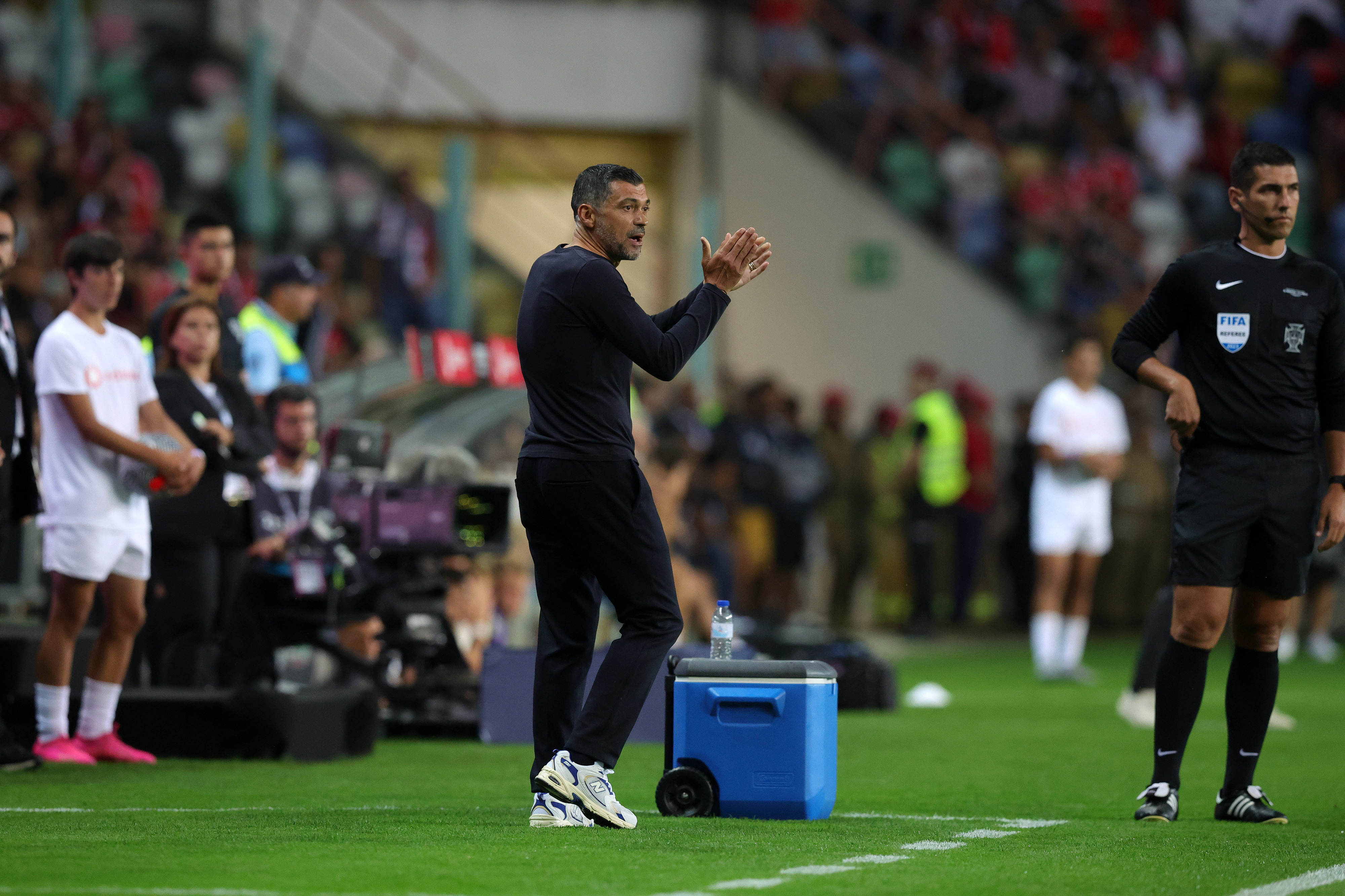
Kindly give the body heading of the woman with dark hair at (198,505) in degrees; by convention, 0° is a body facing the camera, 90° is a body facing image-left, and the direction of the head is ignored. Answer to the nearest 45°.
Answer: approximately 315°

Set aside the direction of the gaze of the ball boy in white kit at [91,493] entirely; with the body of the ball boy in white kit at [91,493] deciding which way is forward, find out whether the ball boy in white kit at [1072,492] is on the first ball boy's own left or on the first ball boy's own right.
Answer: on the first ball boy's own left

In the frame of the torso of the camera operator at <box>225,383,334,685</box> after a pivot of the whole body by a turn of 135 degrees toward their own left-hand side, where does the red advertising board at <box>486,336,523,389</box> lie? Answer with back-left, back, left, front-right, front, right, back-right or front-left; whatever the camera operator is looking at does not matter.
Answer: front-right

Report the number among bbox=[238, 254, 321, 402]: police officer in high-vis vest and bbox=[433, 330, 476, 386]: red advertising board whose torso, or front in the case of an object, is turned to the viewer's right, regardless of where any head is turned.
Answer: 1

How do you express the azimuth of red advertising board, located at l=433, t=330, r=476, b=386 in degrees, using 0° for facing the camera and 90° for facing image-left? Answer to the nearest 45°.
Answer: approximately 0°

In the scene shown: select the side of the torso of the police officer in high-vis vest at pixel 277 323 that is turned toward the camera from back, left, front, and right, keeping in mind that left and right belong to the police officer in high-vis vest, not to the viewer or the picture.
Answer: right

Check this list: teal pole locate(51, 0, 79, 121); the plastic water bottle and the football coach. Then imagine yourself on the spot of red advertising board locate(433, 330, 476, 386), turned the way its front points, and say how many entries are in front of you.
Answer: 2

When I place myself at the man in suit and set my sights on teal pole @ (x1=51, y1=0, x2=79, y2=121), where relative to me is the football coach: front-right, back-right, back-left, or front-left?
back-right

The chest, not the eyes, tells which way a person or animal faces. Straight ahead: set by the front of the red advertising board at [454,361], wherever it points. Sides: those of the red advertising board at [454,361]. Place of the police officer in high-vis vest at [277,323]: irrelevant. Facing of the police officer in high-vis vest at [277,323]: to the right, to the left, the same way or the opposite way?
to the left

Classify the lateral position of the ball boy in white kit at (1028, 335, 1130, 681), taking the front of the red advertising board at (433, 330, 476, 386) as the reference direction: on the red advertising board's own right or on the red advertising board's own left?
on the red advertising board's own left

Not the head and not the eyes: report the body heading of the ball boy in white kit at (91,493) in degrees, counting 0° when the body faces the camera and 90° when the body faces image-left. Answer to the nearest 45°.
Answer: approximately 315°
